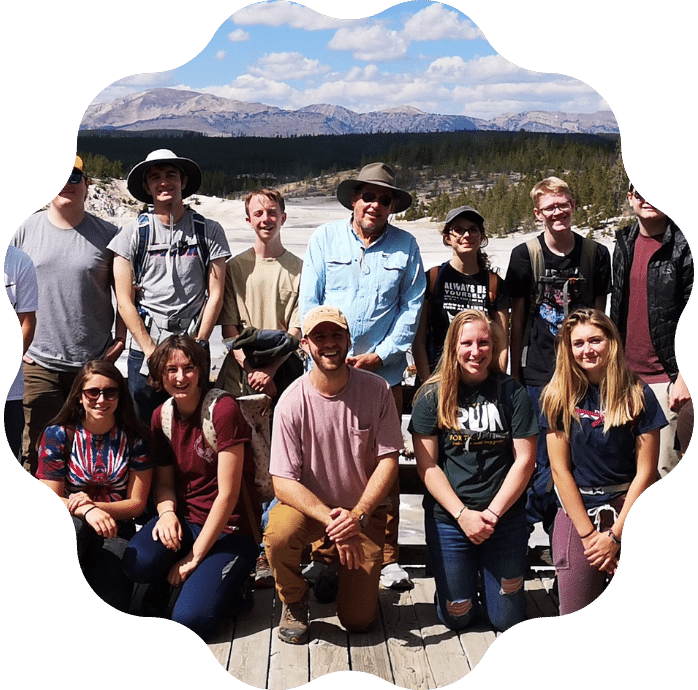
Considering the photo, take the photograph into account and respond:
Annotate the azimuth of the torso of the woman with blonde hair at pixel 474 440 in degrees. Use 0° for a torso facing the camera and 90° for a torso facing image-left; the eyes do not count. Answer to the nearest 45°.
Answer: approximately 0°

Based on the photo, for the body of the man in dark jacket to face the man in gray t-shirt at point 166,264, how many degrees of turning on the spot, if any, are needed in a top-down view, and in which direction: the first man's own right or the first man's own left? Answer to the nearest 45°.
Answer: approximately 90° to the first man's own right
